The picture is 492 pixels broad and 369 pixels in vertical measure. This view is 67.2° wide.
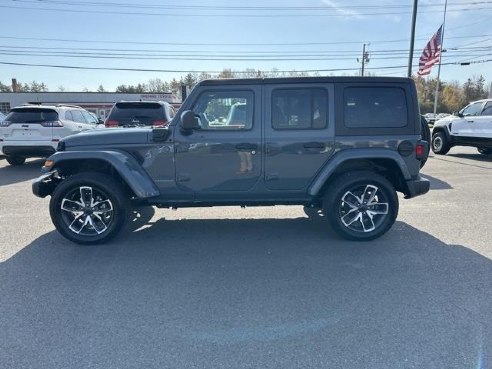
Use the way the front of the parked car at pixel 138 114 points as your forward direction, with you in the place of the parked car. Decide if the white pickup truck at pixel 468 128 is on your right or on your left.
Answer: on your right

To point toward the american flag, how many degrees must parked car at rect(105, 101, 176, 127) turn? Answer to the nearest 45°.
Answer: approximately 45° to its right

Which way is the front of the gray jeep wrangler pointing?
to the viewer's left

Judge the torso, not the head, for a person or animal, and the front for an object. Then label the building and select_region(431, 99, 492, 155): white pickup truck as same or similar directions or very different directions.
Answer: very different directions

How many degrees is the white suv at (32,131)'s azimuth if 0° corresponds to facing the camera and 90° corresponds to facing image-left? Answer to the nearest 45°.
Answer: approximately 225°

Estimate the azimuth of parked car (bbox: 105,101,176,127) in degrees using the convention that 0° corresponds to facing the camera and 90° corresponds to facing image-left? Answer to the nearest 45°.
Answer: approximately 180°

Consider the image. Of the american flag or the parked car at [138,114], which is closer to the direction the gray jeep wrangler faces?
the parked car

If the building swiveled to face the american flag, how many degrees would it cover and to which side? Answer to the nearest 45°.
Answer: approximately 45° to its left

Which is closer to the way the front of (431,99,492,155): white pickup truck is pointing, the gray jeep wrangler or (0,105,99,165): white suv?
the white suv
